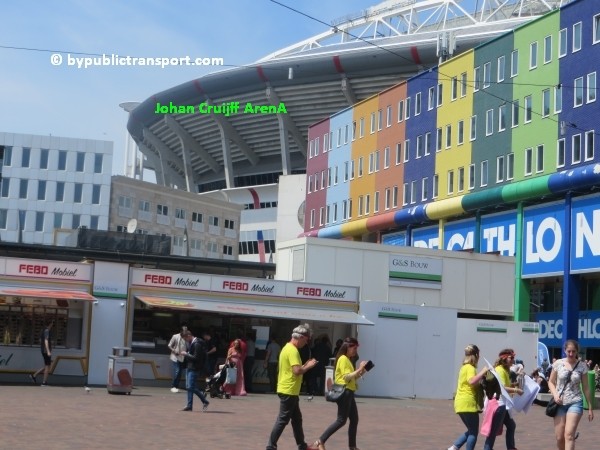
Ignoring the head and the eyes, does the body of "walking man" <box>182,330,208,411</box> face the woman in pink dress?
no

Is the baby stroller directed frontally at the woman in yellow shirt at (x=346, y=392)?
no

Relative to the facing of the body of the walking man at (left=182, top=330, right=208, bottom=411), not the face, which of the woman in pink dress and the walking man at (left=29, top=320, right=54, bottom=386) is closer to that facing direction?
the walking man

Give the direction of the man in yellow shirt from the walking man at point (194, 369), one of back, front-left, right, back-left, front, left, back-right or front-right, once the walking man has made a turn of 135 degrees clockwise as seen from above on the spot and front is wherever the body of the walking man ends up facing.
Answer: back-right

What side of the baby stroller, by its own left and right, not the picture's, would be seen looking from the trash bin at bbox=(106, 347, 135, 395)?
front

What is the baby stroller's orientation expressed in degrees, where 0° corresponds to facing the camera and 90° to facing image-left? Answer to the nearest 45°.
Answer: approximately 90°

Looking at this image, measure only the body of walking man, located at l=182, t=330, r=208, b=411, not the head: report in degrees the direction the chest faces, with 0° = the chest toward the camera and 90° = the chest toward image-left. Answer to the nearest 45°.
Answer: approximately 90°

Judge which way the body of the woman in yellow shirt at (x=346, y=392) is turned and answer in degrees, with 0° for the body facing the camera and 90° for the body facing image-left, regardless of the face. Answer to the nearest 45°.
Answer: approximately 270°
